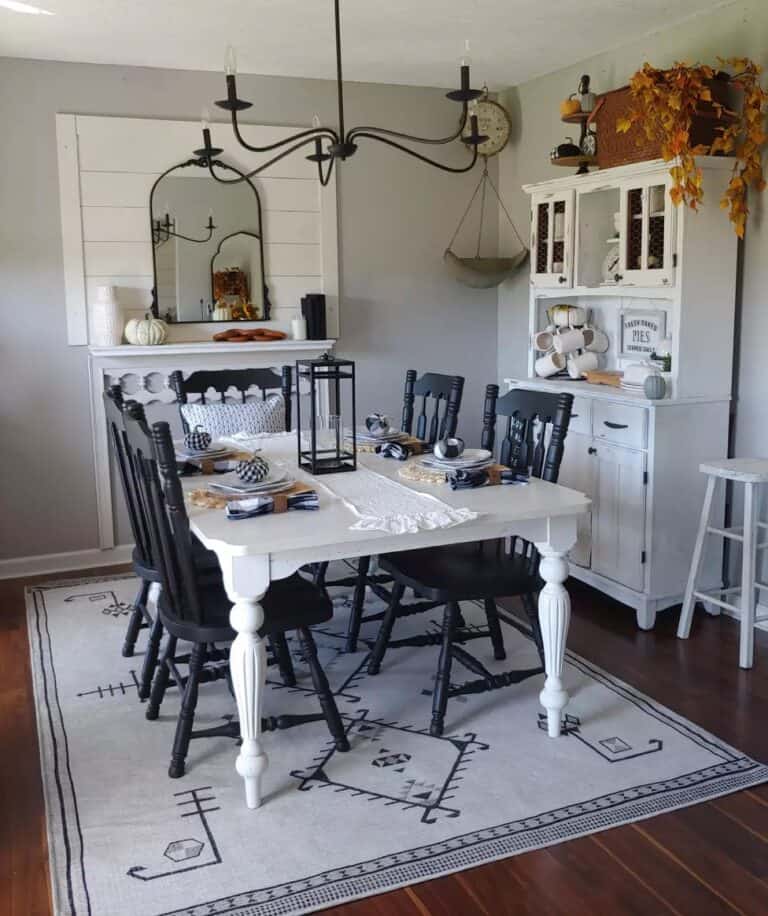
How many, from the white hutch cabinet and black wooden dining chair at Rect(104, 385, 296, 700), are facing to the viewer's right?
1

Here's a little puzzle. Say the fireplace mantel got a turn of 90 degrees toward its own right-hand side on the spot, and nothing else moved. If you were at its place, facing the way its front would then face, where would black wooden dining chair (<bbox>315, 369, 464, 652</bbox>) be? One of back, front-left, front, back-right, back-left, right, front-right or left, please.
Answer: back-left

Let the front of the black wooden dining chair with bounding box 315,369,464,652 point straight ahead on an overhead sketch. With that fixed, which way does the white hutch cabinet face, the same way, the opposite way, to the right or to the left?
the same way

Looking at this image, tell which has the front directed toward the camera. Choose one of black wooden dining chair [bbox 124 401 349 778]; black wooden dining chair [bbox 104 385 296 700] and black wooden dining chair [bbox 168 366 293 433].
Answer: black wooden dining chair [bbox 168 366 293 433]

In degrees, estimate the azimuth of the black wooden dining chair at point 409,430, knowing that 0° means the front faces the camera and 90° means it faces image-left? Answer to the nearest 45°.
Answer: approximately 45°

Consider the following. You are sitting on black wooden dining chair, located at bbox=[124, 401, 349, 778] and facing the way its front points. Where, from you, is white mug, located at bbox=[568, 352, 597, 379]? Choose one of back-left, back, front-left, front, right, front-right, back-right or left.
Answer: front-left

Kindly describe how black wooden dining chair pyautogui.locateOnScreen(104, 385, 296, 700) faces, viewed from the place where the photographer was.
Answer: facing to the right of the viewer

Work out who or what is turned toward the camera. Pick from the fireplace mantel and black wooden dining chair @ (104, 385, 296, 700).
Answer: the fireplace mantel

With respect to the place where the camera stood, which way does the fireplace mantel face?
facing the viewer

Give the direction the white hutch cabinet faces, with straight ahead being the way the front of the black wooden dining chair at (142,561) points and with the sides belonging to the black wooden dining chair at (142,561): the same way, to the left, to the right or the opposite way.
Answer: the opposite way

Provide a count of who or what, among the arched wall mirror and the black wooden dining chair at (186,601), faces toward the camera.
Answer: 1

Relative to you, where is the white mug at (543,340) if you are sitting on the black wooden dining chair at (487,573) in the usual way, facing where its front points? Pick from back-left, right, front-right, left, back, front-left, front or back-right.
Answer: back-right

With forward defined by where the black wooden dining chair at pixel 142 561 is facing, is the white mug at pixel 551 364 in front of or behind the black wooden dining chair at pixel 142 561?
in front

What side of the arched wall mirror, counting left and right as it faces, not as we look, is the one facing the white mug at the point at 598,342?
left

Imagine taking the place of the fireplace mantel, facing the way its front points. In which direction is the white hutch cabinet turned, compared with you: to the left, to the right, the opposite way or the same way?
to the right

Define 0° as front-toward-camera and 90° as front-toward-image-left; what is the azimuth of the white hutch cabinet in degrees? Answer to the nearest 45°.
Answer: approximately 45°

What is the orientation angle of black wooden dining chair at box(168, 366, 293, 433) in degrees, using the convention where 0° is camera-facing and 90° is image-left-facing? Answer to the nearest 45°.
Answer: approximately 0°

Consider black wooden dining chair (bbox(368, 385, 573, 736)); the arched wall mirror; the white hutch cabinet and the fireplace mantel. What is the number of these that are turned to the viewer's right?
0

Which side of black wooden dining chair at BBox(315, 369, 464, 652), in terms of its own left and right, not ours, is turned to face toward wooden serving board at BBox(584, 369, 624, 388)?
back
